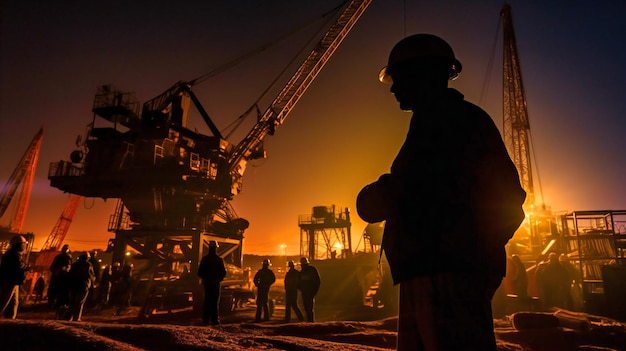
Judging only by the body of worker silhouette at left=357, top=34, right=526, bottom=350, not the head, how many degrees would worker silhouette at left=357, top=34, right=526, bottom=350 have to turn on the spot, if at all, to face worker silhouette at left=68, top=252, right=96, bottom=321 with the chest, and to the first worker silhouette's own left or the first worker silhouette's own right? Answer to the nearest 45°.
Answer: approximately 45° to the first worker silhouette's own right

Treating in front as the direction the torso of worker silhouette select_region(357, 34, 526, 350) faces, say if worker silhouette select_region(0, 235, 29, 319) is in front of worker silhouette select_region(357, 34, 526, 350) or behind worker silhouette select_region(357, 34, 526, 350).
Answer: in front

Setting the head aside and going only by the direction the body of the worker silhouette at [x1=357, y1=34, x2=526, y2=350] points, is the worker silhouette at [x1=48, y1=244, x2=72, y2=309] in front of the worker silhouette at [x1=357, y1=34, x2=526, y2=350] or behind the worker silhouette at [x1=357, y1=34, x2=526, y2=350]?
in front

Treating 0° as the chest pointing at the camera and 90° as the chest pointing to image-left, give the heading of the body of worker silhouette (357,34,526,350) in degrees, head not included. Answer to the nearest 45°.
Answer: approximately 90°

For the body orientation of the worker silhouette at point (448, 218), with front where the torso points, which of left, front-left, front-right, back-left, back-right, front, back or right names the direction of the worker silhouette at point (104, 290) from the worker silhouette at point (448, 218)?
front-right

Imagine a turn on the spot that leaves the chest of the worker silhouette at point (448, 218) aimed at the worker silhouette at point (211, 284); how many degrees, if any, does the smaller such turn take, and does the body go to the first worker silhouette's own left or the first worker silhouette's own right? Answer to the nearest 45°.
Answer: approximately 45° to the first worker silhouette's own right

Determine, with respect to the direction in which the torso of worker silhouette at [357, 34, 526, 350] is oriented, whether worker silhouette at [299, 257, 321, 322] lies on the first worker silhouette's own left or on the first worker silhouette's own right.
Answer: on the first worker silhouette's own right
